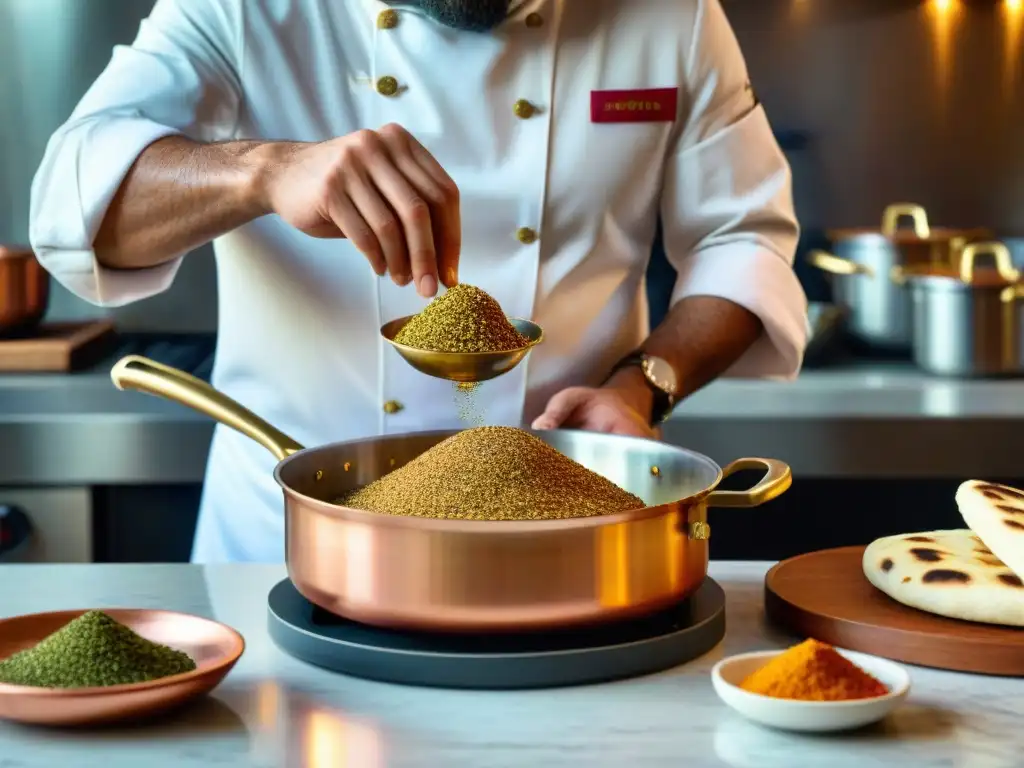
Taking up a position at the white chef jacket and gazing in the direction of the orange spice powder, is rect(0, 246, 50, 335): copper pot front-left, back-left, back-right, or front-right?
back-right

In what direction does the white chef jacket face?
toward the camera

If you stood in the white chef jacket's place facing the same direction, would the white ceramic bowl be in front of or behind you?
in front

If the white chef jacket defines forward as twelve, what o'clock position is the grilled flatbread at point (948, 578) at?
The grilled flatbread is roughly at 11 o'clock from the white chef jacket.

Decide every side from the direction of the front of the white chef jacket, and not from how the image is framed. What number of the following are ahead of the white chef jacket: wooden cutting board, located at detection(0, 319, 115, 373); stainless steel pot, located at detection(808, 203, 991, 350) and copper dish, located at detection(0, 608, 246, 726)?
1

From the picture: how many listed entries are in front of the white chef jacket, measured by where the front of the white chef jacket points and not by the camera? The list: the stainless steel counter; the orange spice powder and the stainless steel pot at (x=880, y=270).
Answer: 1

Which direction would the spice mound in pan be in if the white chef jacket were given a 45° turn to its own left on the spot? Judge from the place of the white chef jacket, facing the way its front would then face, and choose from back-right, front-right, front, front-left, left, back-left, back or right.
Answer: front-right

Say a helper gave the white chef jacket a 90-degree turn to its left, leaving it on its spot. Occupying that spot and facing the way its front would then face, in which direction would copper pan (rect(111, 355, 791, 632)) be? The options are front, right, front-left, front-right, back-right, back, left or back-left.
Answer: right

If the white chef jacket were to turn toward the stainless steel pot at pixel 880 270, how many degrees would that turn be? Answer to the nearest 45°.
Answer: approximately 135° to its left

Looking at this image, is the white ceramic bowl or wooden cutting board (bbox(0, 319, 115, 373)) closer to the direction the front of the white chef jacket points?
the white ceramic bowl

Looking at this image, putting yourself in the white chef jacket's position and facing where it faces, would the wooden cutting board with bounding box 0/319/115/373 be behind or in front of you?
behind
